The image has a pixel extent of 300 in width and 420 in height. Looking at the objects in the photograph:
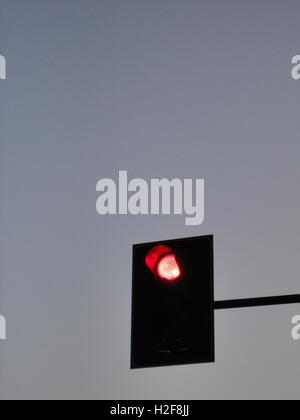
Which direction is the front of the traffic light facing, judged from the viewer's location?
facing the viewer and to the left of the viewer
